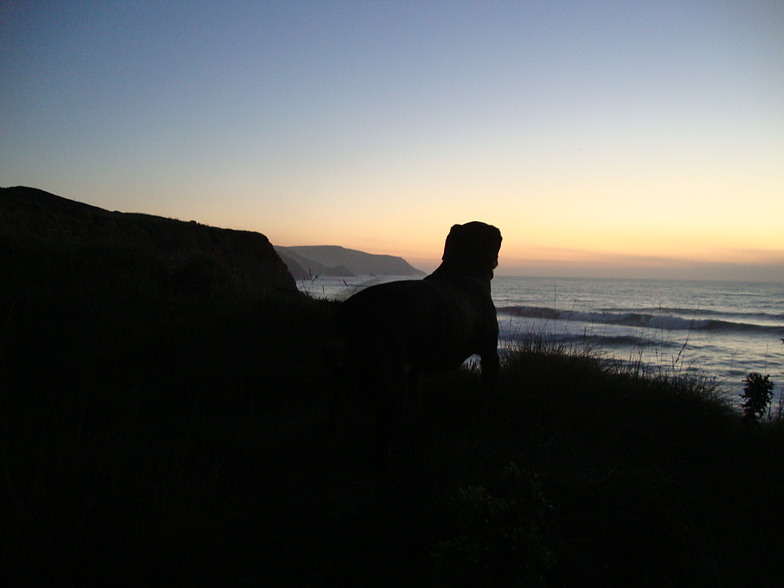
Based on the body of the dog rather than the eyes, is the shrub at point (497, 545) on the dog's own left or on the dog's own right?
on the dog's own right

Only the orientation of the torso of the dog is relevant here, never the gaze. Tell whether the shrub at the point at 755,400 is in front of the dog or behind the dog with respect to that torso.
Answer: in front

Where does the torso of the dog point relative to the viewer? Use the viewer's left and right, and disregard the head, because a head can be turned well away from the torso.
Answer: facing away from the viewer and to the right of the viewer
